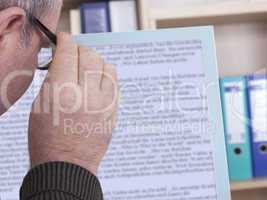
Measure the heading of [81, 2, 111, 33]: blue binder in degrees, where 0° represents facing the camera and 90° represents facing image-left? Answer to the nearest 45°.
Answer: approximately 0°

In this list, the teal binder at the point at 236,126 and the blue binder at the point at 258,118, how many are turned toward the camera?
2
